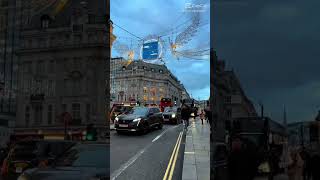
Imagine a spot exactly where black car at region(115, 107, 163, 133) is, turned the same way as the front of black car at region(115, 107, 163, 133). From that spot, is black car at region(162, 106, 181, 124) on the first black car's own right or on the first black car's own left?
on the first black car's own left

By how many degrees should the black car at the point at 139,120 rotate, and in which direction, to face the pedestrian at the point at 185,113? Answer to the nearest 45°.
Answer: approximately 135° to its left
